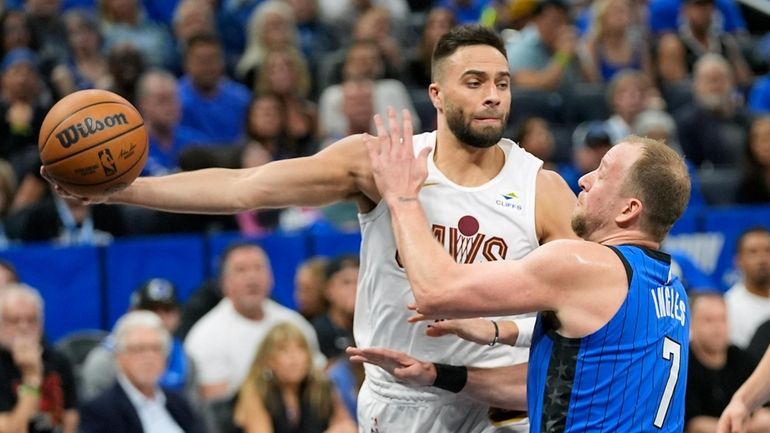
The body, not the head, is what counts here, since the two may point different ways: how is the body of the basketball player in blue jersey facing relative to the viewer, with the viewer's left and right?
facing away from the viewer and to the left of the viewer

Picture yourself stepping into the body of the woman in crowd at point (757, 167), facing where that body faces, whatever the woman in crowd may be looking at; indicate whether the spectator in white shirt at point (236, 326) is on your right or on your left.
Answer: on your right

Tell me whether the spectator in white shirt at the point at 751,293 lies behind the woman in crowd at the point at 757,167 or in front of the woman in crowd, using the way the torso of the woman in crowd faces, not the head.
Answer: in front

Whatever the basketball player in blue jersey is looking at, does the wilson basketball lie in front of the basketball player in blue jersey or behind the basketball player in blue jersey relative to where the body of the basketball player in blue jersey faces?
in front

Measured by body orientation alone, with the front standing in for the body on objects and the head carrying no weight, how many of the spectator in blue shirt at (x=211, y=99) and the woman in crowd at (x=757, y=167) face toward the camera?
2

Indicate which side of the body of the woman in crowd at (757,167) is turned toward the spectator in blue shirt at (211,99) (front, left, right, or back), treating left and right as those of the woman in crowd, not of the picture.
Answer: right

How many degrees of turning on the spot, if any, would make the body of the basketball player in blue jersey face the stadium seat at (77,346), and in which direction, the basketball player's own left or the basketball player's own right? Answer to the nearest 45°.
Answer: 0° — they already face it

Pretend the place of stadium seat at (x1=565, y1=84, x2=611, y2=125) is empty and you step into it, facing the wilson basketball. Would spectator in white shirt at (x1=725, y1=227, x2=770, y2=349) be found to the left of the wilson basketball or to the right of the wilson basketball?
left

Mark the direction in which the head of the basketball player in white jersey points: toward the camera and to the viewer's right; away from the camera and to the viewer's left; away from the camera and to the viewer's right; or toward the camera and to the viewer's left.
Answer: toward the camera and to the viewer's right

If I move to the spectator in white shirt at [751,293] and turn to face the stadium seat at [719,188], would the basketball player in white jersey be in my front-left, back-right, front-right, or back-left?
back-left

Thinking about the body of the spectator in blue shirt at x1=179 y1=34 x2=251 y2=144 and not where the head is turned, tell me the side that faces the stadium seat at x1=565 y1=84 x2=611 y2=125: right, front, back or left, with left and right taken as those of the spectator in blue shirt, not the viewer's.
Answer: left

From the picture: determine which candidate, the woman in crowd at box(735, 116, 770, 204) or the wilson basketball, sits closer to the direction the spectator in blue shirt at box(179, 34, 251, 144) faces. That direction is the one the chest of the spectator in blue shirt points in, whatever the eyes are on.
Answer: the wilson basketball

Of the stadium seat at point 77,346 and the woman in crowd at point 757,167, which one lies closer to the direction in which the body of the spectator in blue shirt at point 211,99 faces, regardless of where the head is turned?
the stadium seat

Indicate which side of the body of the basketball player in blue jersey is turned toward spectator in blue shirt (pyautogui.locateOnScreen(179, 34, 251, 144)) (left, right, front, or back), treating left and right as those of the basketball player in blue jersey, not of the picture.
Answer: front
